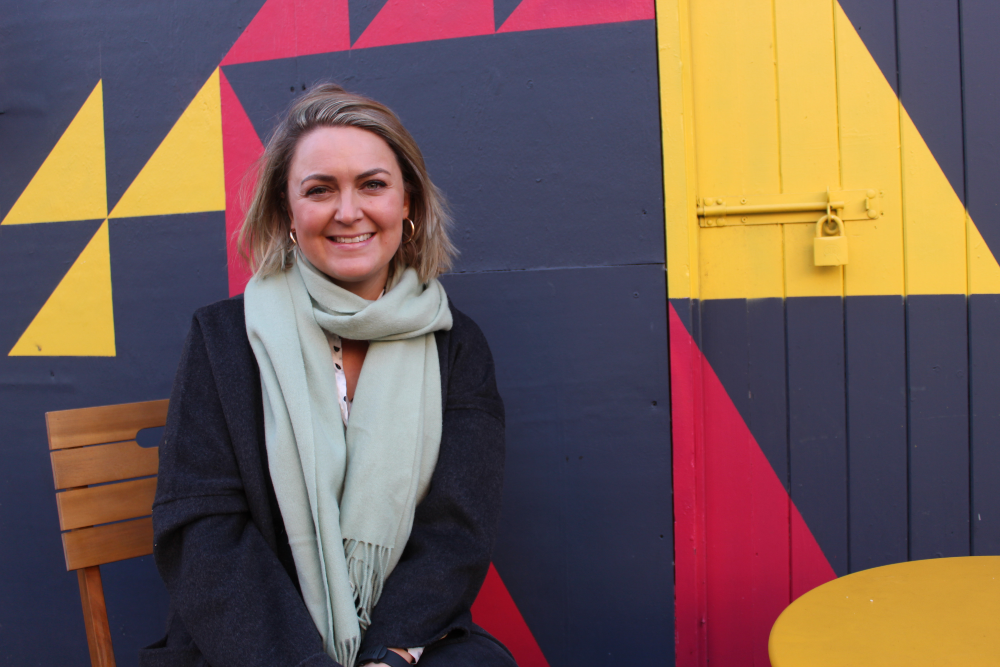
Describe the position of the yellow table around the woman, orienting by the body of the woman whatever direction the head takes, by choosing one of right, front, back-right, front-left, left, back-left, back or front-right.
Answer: front-left

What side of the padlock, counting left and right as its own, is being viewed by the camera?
front

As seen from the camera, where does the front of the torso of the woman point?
toward the camera

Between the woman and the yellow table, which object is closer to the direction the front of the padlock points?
the yellow table

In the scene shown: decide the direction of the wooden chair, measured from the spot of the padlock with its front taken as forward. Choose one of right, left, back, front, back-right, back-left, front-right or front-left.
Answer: front-right

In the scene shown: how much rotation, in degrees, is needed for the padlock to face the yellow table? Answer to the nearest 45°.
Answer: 0° — it already faces it

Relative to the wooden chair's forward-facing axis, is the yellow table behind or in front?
in front

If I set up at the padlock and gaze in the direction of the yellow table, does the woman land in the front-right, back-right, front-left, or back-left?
front-right

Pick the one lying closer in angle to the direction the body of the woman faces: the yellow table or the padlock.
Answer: the yellow table

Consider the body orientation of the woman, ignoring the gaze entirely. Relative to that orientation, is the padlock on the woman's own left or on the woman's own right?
on the woman's own left

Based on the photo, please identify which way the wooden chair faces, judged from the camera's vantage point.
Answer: facing the viewer and to the right of the viewer

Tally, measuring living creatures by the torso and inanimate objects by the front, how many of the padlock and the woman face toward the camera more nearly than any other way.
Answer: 2
